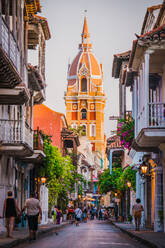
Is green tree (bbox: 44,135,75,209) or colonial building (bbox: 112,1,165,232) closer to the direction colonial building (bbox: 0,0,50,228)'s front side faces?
the colonial building

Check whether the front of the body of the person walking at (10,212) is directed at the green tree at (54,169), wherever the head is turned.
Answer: yes

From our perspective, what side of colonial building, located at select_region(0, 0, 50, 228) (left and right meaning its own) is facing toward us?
right

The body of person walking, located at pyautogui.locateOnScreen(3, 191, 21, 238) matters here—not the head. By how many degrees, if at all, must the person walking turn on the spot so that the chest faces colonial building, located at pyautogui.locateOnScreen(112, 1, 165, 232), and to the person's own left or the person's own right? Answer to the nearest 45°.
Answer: approximately 45° to the person's own right

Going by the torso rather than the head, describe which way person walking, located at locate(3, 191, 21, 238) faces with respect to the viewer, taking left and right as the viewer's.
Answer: facing away from the viewer

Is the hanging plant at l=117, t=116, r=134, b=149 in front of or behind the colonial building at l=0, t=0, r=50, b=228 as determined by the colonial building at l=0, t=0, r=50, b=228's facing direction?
in front

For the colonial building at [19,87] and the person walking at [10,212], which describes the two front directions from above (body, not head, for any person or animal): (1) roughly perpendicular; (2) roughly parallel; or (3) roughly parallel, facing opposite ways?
roughly perpendicular

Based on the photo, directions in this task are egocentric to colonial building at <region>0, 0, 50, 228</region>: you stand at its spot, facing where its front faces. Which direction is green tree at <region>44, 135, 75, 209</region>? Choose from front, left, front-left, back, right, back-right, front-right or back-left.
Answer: left

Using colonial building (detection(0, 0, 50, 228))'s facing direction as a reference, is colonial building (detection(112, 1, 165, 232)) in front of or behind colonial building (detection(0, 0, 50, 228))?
in front

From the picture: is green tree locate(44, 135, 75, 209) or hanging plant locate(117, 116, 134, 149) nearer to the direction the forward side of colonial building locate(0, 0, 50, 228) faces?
the hanging plant
